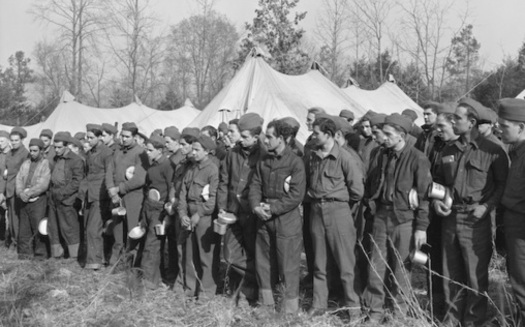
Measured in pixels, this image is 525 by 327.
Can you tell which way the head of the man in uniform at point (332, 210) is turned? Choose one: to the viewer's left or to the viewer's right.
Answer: to the viewer's left

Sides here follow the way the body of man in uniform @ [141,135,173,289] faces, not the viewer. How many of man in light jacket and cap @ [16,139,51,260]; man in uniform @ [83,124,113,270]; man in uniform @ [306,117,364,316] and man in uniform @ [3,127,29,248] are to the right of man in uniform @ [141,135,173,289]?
3

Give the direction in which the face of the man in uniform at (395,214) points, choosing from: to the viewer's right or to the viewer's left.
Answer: to the viewer's left

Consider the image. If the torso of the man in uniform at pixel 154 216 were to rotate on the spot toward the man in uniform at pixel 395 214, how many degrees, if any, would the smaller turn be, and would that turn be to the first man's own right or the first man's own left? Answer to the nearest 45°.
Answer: approximately 90° to the first man's own left

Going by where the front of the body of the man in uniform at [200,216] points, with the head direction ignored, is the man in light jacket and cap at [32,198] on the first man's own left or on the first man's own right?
on the first man's own right

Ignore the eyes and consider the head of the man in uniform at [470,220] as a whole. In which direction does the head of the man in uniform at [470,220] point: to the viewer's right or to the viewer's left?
to the viewer's left

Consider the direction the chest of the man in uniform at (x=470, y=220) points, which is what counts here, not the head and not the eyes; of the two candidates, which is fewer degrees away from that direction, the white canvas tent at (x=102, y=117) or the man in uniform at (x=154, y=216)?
the man in uniform

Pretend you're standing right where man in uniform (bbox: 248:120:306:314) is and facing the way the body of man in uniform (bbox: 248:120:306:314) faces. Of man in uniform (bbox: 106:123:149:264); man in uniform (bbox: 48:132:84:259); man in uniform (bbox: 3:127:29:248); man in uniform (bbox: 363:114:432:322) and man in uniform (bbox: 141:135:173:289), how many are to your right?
4
